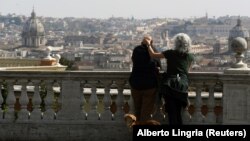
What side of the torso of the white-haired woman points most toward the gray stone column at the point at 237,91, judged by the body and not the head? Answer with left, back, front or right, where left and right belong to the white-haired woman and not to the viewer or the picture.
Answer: right

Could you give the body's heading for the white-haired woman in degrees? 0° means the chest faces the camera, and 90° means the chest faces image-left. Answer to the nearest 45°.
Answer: approximately 180°
